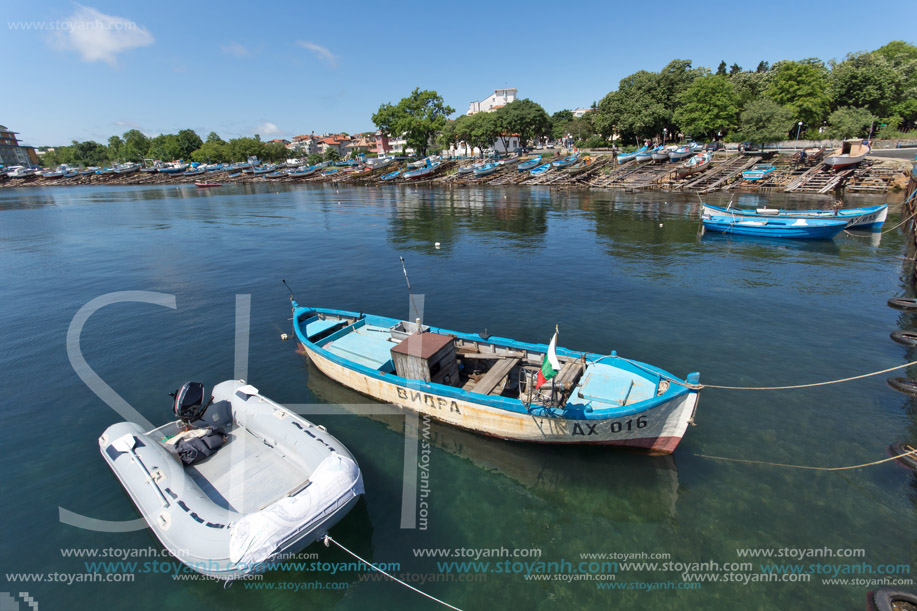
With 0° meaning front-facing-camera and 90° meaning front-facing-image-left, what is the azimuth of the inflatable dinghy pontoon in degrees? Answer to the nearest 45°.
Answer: approximately 315°

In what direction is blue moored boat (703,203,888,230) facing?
to the viewer's right

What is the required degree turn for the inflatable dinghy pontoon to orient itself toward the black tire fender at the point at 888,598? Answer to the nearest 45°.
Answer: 0° — it already faces it

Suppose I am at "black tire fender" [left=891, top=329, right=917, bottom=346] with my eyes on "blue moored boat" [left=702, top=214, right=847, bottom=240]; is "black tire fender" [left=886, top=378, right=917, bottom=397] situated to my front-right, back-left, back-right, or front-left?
back-left

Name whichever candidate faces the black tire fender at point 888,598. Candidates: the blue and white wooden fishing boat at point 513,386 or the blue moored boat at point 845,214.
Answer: the blue and white wooden fishing boat

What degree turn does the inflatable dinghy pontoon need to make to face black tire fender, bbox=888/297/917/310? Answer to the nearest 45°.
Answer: approximately 45° to its left
